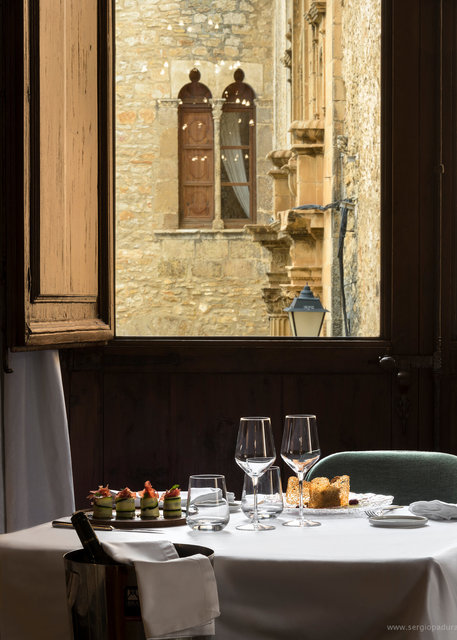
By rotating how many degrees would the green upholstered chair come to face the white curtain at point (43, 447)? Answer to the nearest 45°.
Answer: approximately 90° to its right

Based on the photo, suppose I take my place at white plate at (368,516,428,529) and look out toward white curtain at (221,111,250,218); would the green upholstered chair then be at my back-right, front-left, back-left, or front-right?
front-right

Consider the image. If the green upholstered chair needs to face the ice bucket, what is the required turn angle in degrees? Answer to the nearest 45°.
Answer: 0° — it already faces it

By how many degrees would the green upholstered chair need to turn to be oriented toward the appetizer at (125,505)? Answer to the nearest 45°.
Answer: approximately 45° to its right

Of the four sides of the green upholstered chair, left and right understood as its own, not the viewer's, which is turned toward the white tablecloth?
front

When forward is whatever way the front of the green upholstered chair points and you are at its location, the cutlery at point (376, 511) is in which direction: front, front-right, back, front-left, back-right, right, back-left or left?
front

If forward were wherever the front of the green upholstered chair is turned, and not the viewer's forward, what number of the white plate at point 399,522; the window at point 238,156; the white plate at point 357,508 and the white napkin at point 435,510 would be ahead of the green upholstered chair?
3

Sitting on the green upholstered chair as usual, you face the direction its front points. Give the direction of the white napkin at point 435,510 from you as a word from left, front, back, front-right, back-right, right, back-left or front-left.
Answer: front

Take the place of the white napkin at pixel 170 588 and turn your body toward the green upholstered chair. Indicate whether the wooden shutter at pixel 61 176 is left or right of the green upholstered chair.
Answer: left

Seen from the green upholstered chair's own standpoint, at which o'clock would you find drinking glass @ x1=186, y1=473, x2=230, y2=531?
The drinking glass is roughly at 1 o'clock from the green upholstered chair.

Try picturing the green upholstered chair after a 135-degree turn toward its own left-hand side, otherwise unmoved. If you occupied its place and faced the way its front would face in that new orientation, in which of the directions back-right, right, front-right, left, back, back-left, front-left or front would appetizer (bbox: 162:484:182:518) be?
back

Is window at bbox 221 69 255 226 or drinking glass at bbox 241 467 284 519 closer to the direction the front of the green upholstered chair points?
the drinking glass

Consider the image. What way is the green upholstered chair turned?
toward the camera

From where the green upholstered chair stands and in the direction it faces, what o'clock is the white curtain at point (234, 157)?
The white curtain is roughly at 5 o'clock from the green upholstered chair.

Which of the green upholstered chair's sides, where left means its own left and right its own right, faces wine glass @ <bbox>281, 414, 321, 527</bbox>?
front

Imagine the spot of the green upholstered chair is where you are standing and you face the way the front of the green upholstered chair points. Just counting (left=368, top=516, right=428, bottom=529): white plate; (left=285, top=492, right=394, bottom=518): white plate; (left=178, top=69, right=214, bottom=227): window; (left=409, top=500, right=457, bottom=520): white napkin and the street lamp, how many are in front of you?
3

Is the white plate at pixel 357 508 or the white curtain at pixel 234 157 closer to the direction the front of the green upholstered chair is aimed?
the white plate

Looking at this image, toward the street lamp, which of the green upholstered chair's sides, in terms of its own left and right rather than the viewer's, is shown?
back

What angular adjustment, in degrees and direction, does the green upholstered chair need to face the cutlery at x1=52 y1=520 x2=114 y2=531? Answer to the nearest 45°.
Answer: approximately 45° to its right

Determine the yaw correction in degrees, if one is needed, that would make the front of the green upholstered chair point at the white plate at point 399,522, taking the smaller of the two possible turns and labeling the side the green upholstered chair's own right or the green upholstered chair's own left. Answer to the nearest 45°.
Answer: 0° — it already faces it

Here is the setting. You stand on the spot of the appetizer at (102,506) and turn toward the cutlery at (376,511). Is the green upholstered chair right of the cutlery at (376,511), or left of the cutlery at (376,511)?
left
